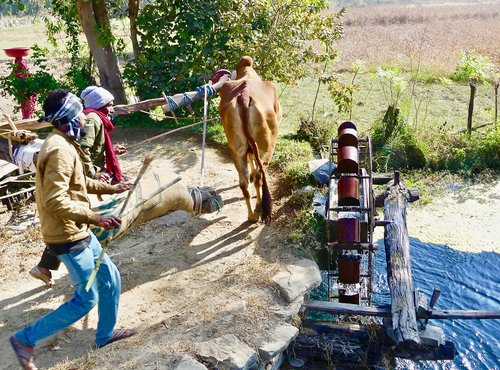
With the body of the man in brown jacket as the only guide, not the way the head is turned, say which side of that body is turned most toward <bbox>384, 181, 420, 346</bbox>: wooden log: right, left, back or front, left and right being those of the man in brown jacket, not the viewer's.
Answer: front

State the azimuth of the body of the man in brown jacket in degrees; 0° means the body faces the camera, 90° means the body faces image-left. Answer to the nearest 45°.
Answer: approximately 270°

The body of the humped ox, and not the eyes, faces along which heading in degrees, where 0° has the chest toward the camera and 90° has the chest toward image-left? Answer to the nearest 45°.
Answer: approximately 180°

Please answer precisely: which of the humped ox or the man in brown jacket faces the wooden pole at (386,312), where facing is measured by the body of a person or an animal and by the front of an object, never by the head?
the man in brown jacket

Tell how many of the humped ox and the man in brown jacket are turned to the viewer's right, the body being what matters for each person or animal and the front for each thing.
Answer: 1

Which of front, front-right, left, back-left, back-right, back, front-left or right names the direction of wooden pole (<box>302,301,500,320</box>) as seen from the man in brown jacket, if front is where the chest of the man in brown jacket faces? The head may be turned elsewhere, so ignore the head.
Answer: front

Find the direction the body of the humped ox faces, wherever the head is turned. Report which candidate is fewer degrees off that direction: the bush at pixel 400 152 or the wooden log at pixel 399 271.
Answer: the bush

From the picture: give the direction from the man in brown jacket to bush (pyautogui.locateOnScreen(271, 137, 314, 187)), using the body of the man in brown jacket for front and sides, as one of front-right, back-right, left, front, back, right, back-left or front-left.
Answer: front-left

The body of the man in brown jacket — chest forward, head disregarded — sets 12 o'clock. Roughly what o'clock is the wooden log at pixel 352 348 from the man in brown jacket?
The wooden log is roughly at 12 o'clock from the man in brown jacket.

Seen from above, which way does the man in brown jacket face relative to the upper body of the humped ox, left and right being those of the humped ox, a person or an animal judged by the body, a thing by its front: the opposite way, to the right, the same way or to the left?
to the right

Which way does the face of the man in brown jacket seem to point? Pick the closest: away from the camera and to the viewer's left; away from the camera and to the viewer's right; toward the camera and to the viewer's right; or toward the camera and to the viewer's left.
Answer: away from the camera and to the viewer's right

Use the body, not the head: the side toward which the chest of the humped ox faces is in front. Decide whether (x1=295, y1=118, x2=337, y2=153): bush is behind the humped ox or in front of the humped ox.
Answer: in front
